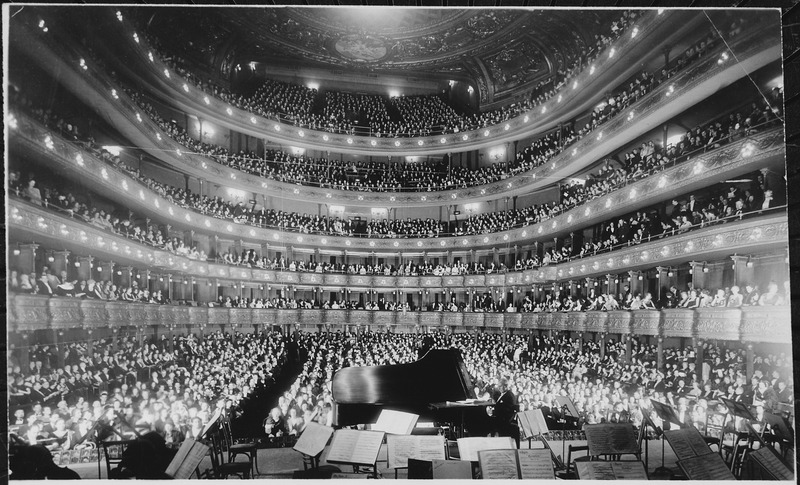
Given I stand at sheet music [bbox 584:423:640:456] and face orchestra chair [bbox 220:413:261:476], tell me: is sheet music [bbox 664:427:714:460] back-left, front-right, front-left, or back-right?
back-left

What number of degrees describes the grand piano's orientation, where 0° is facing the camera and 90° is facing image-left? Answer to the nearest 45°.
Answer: approximately 270°

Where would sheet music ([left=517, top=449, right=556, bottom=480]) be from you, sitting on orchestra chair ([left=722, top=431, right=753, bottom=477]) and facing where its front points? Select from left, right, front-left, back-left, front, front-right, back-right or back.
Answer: left

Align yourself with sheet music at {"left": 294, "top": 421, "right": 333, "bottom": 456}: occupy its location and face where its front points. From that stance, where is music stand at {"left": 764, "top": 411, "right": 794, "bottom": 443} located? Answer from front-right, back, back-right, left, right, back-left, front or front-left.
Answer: back-left

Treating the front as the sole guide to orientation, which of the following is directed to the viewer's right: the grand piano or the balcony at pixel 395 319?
the grand piano

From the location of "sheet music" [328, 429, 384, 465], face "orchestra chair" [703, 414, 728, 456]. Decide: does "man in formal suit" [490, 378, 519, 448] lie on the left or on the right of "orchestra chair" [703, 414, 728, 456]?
left

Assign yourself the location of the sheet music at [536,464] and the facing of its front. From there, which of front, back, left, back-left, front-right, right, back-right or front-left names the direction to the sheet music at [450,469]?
right

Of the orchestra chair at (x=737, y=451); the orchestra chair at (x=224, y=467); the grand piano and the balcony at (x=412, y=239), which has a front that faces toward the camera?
the balcony

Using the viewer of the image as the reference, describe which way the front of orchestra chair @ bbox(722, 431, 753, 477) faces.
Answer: facing away from the viewer and to the left of the viewer

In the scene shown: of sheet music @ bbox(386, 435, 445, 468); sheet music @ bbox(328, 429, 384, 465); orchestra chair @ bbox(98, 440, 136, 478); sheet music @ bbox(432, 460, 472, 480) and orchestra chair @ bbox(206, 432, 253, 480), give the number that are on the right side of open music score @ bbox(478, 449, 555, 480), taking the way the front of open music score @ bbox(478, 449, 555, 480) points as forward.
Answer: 5
